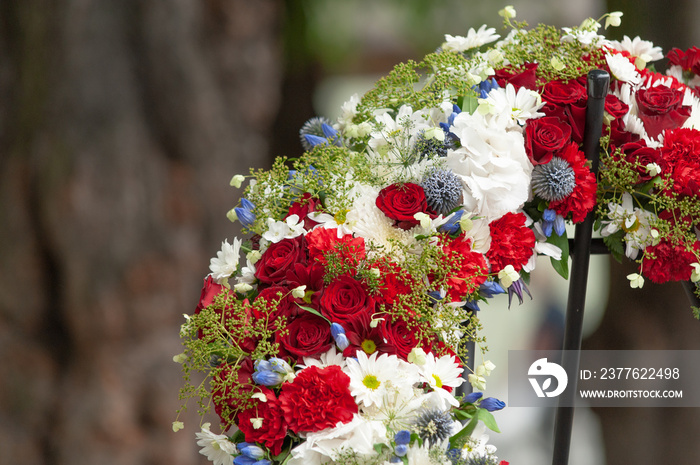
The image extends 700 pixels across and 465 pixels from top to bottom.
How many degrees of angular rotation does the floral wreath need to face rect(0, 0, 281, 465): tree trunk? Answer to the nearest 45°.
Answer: approximately 135° to its right

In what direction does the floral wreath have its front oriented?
toward the camera
